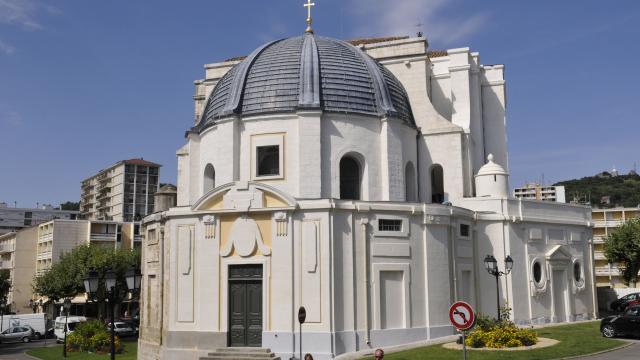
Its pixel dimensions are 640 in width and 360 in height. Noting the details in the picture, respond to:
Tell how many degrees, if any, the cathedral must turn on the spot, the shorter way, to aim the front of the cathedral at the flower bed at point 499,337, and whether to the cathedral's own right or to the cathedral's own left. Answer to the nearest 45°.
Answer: approximately 45° to the cathedral's own left

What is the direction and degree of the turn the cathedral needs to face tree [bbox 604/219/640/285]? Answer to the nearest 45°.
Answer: approximately 135° to its left

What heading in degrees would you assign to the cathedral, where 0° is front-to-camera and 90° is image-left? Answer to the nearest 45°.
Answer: approximately 0°

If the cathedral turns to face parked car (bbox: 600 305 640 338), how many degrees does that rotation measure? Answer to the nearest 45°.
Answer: approximately 90° to its left

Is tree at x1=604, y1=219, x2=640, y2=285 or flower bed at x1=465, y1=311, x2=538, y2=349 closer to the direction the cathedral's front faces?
the flower bed

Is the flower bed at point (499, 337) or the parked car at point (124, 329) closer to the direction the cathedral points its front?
the flower bed
